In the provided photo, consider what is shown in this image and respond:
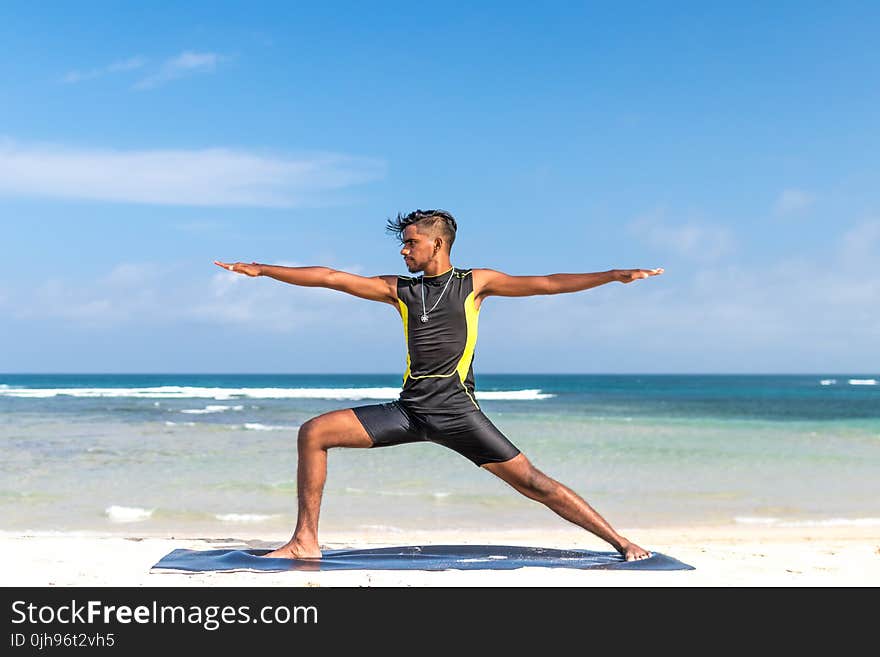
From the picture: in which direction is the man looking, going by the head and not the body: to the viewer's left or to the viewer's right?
to the viewer's left

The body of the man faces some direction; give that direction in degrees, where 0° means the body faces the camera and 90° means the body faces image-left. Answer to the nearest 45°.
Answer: approximately 0°
